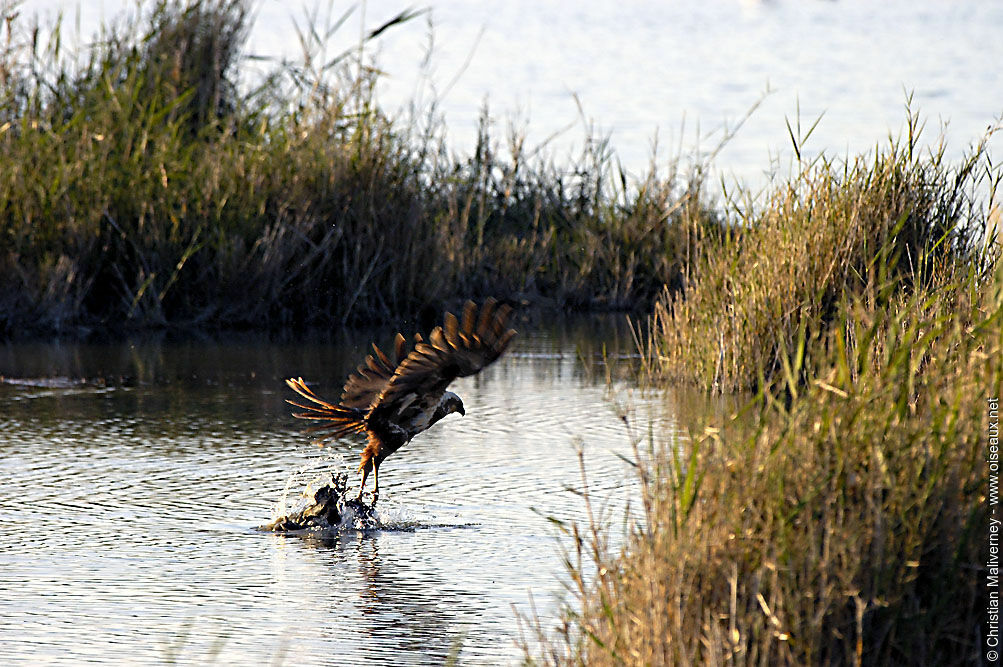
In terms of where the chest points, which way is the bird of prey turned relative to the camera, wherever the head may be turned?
to the viewer's right
